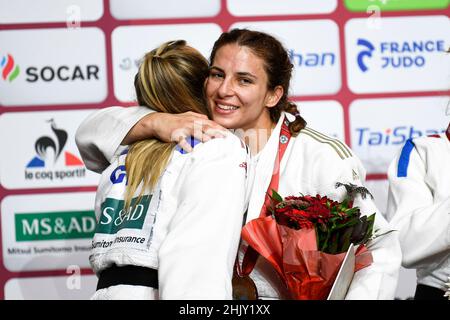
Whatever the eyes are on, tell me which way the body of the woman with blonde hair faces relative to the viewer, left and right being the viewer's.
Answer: facing away from the viewer and to the right of the viewer

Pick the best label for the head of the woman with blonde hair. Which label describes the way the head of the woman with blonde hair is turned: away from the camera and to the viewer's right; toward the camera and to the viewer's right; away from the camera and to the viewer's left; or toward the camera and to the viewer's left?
away from the camera and to the viewer's right

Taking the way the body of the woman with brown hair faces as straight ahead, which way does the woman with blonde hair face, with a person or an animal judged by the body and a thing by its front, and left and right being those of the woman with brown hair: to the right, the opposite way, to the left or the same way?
the opposite way

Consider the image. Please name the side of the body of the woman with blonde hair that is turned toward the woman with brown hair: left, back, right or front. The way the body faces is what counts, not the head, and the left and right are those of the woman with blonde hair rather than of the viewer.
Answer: front

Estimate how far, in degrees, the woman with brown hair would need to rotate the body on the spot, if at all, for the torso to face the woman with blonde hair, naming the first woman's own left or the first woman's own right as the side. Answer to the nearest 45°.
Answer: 0° — they already face them

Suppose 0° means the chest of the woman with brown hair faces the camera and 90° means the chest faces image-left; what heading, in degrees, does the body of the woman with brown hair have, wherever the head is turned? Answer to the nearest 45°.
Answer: approximately 45°
